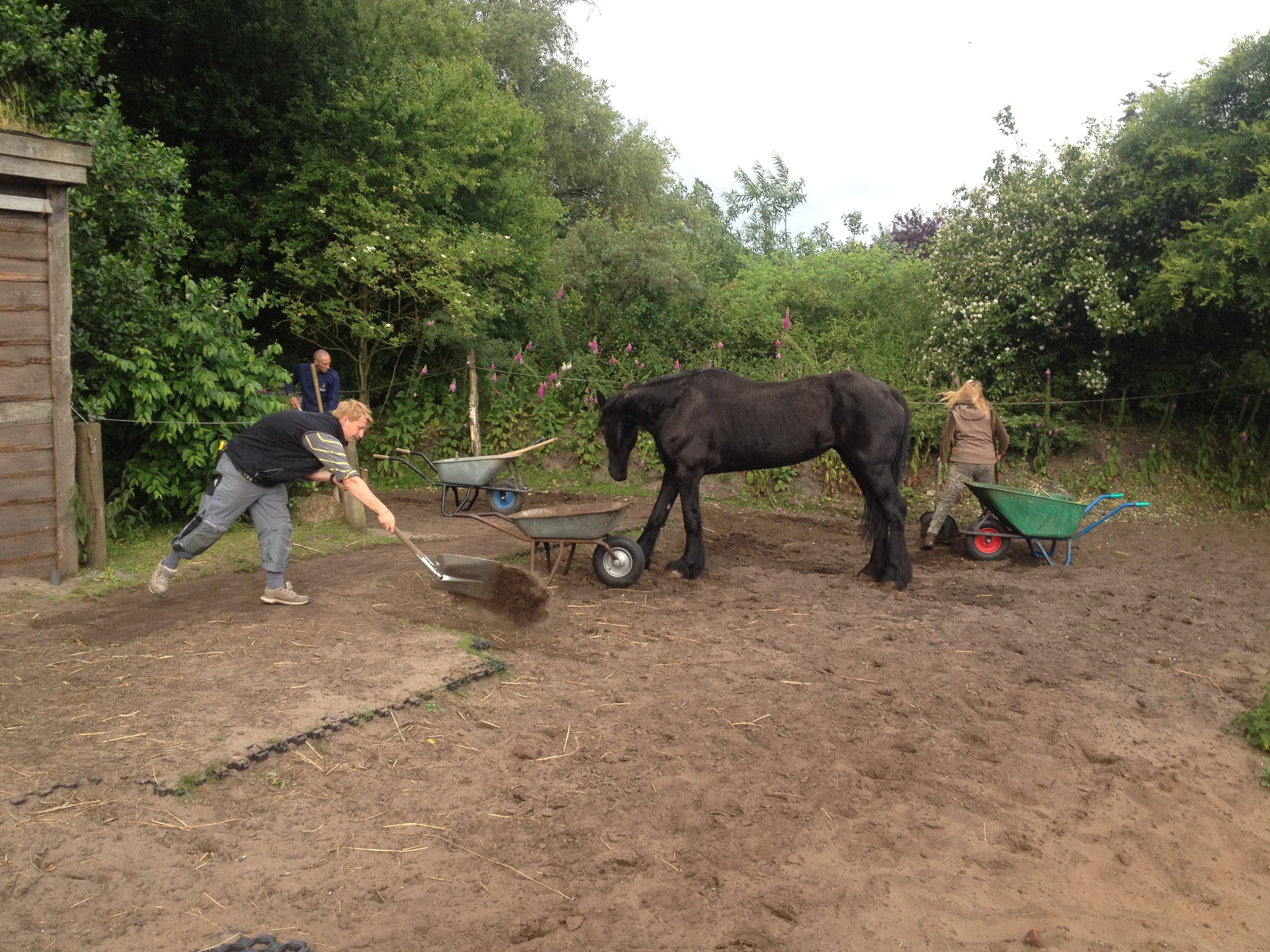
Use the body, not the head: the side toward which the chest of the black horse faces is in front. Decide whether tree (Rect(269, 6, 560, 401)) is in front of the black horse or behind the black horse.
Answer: in front

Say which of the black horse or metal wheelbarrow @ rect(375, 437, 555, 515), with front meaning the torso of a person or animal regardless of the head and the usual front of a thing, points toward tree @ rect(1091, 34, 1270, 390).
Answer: the metal wheelbarrow

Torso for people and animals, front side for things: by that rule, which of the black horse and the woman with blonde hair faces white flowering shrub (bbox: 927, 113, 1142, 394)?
the woman with blonde hair

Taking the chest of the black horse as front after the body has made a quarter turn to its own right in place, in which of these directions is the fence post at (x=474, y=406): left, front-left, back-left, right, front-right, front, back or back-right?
front-left

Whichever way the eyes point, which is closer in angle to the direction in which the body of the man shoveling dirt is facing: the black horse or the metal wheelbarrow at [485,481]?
the black horse

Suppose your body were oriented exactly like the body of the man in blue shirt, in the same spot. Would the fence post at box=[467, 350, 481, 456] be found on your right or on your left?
on your left

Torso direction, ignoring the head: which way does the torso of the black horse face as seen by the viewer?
to the viewer's left

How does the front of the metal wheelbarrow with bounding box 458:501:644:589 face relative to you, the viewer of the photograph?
facing to the right of the viewer

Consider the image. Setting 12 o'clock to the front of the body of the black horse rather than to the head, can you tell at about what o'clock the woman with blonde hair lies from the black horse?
The woman with blonde hair is roughly at 5 o'clock from the black horse.

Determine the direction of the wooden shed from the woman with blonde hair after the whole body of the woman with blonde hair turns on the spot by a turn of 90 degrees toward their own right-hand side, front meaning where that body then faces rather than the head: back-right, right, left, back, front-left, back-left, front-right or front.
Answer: back-right

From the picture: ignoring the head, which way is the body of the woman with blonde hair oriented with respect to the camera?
away from the camera

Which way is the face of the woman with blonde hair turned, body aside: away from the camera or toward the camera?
away from the camera

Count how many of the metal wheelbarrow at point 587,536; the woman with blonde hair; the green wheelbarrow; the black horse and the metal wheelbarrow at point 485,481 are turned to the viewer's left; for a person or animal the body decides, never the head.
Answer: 2

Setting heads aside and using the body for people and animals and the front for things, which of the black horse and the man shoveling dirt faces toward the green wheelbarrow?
the man shoveling dirt

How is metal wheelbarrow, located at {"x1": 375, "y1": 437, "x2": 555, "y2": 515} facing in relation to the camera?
to the viewer's right

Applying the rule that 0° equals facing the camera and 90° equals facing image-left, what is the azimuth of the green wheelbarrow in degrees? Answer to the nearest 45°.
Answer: approximately 90°

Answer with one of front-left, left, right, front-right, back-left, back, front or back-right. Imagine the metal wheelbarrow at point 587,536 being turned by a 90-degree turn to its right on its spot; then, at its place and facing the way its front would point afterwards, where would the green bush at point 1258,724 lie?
front-left

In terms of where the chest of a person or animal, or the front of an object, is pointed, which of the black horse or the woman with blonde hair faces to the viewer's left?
the black horse

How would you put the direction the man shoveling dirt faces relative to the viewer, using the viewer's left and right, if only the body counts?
facing to the right of the viewer
